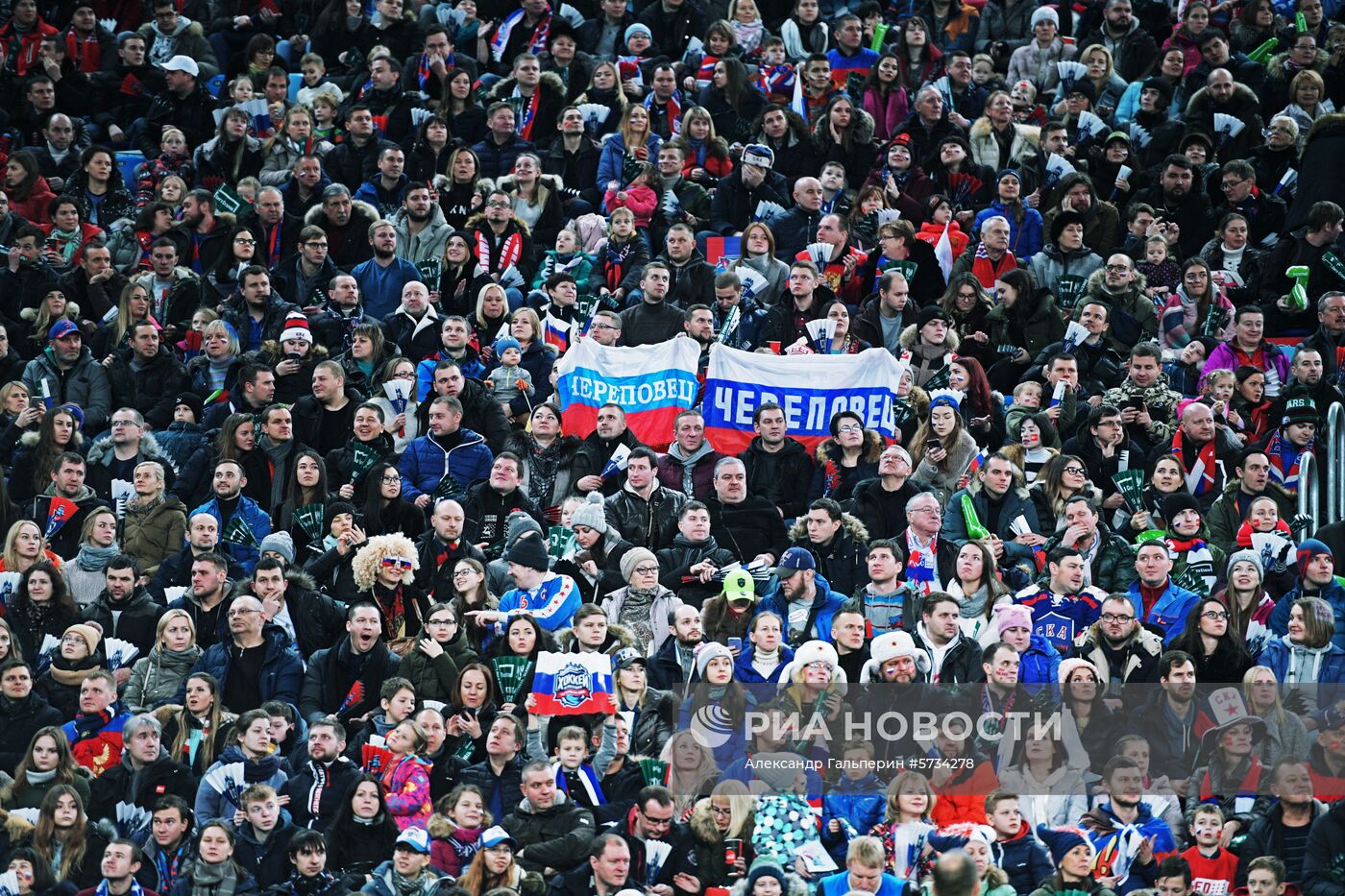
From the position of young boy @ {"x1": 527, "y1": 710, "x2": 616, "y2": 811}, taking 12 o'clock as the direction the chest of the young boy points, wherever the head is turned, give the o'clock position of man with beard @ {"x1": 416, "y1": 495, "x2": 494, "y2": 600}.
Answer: The man with beard is roughly at 5 o'clock from the young boy.

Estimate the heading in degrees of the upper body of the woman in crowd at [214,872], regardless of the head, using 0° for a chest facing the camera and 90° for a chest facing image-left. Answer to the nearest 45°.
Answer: approximately 0°

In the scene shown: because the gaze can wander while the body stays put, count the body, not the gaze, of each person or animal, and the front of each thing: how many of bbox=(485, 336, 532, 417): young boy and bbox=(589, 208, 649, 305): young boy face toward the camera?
2

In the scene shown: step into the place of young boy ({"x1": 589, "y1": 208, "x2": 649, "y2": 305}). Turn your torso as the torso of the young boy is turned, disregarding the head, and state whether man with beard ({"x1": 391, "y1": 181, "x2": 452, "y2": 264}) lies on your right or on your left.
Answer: on your right

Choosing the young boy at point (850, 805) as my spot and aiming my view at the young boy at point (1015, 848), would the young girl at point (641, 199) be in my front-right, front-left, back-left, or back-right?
back-left
